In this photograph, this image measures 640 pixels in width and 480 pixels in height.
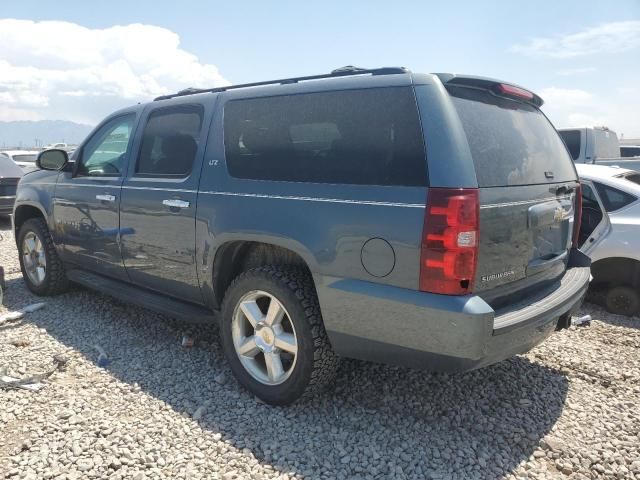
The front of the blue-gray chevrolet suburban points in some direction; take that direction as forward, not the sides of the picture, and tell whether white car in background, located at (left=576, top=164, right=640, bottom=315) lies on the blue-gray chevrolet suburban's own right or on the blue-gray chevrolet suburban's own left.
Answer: on the blue-gray chevrolet suburban's own right

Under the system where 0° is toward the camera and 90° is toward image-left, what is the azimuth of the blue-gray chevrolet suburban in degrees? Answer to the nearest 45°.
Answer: approximately 135°
